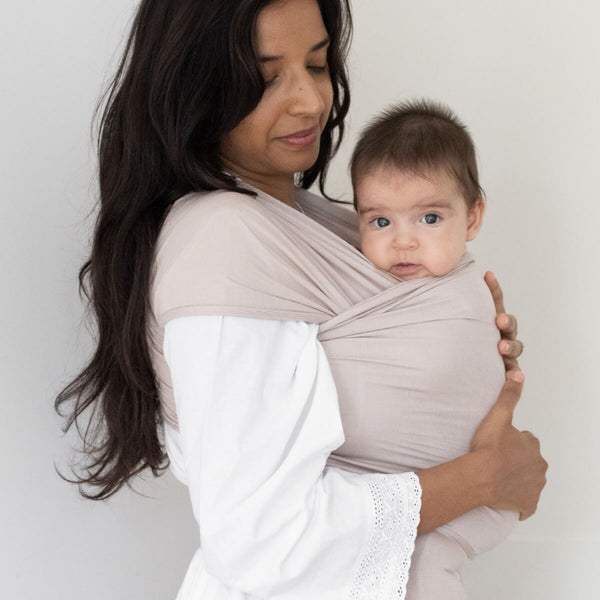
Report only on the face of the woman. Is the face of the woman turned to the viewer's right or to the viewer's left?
to the viewer's right

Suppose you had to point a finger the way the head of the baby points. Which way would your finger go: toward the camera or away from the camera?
toward the camera

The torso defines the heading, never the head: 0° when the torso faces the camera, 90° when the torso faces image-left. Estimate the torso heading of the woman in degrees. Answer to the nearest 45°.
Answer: approximately 270°
